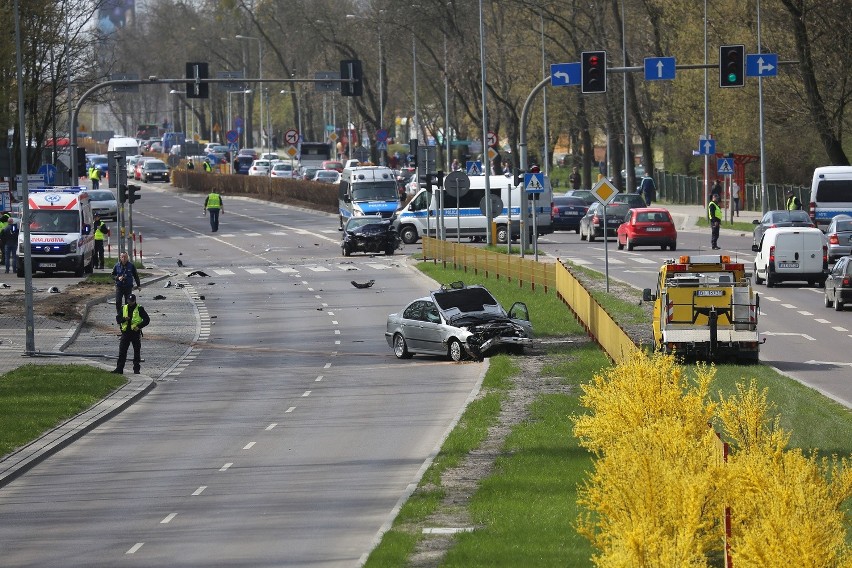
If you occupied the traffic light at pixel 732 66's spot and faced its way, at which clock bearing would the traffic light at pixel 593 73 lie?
the traffic light at pixel 593 73 is roughly at 2 o'clock from the traffic light at pixel 732 66.

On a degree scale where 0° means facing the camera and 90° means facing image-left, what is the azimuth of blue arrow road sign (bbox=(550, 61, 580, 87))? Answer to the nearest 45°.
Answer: approximately 0°

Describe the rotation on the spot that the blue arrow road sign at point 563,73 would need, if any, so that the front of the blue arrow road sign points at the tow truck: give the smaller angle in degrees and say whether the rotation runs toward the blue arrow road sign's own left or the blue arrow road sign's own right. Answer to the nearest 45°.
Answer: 0° — it already faces it

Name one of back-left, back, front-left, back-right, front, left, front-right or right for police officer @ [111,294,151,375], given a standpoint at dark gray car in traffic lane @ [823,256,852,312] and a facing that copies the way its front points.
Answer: back-left

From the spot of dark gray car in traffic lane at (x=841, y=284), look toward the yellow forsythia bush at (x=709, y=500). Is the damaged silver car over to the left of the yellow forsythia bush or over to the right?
right

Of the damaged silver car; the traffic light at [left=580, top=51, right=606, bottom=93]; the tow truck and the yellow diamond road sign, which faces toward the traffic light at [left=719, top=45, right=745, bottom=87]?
the tow truck

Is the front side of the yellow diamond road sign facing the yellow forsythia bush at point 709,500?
yes

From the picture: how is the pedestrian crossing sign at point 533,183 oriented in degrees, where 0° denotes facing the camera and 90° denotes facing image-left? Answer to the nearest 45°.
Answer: approximately 0°

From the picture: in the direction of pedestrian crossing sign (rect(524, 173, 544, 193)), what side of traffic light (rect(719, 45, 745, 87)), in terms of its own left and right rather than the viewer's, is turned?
right
